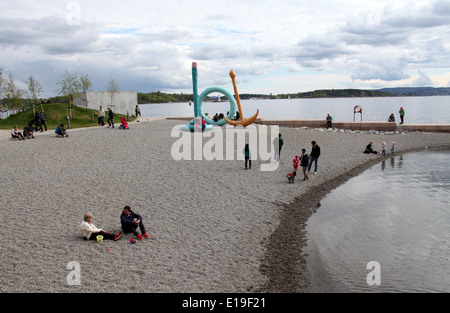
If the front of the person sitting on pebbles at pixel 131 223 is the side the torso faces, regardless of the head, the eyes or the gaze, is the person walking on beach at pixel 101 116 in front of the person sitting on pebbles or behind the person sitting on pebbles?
behind

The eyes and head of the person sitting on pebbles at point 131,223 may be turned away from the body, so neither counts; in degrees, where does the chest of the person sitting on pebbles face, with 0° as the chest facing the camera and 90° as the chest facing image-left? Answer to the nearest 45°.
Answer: approximately 315°

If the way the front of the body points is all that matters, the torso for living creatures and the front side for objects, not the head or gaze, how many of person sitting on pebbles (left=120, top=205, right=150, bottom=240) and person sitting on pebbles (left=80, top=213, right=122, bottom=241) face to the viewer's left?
0

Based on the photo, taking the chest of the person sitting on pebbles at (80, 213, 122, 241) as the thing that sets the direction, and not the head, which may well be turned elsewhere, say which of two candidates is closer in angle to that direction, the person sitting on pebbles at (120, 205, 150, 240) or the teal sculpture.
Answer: the person sitting on pebbles

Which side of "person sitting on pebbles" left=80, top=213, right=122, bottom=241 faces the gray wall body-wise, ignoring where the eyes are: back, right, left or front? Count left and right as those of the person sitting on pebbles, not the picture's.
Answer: left

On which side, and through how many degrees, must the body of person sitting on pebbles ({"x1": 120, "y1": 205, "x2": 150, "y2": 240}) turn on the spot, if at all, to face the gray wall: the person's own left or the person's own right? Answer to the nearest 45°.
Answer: approximately 135° to the person's own left

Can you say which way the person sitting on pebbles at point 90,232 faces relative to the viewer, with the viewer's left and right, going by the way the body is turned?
facing to the right of the viewer

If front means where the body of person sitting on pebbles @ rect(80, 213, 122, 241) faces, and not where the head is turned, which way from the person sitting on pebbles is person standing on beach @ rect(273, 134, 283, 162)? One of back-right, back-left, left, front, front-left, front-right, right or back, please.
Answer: front-left
